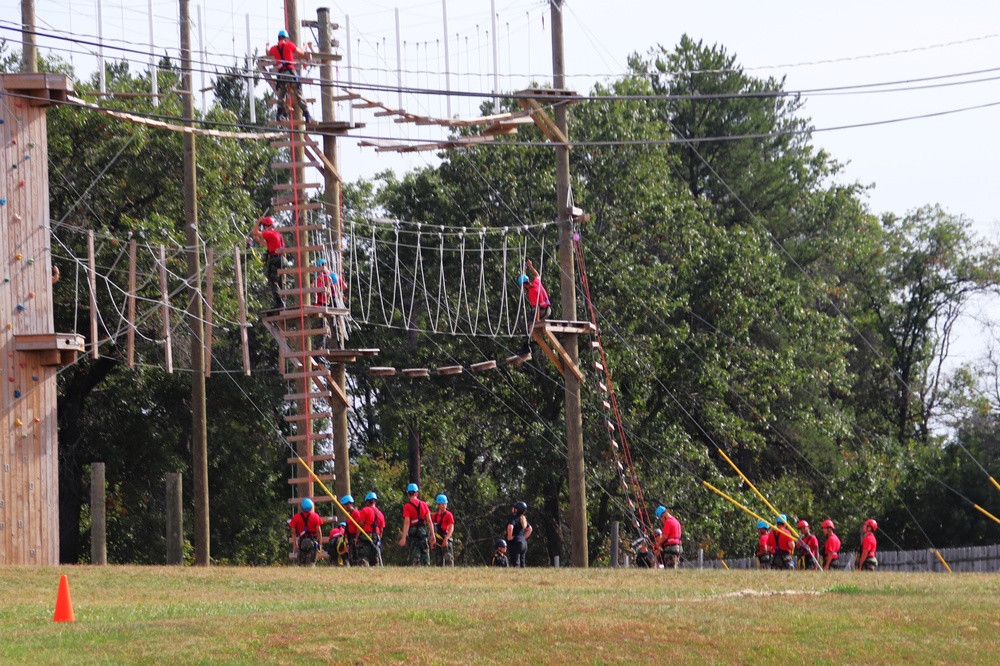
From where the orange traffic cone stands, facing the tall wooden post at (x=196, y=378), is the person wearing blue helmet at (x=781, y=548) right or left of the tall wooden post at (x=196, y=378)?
right

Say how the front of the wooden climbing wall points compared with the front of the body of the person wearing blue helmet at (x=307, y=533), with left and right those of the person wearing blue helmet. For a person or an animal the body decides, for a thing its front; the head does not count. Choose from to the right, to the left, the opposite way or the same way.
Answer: the opposite way

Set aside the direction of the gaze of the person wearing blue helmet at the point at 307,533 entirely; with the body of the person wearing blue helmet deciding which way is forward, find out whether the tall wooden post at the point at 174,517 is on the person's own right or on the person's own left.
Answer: on the person's own left

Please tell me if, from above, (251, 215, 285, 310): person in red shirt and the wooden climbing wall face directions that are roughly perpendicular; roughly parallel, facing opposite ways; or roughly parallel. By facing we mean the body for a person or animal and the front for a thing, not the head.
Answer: roughly perpendicular

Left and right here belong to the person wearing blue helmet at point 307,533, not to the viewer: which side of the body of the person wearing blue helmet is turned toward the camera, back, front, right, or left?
back
